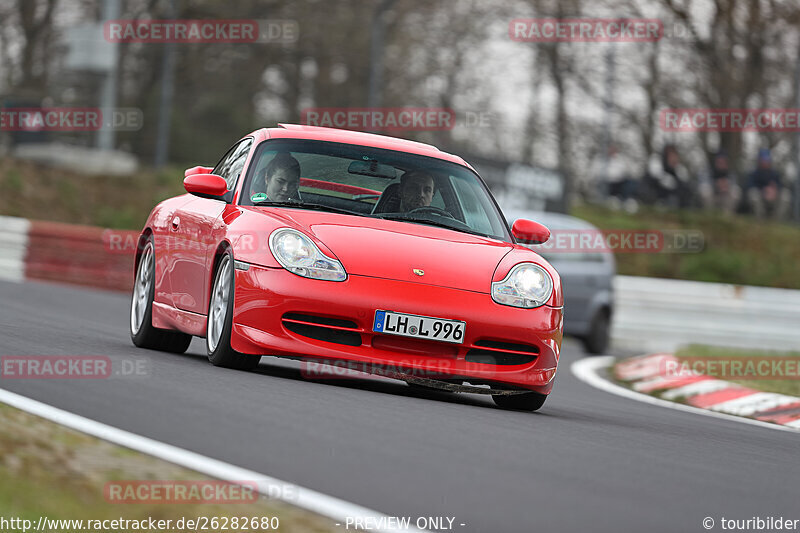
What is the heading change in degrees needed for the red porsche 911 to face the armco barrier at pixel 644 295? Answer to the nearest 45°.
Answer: approximately 135° to its left

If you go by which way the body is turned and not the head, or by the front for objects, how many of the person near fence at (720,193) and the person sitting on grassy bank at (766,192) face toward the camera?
2

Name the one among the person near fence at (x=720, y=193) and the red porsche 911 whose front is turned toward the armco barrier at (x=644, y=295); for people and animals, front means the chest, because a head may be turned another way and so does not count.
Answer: the person near fence

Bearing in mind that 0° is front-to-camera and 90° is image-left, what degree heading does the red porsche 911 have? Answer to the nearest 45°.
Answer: approximately 315°

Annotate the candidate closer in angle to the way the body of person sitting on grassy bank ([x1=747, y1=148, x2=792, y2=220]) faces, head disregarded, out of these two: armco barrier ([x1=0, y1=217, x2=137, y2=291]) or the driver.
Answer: the driver

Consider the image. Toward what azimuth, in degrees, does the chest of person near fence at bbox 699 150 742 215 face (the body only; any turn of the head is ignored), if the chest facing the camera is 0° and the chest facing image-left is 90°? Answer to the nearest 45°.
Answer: approximately 0°
